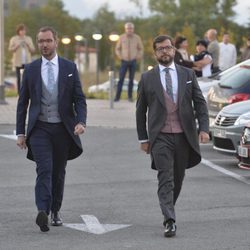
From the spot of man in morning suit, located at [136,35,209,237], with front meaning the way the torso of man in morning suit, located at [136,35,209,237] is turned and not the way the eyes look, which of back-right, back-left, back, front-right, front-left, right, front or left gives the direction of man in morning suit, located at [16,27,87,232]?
right

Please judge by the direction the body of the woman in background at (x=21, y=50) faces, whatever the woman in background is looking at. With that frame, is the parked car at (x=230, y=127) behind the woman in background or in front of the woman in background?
in front

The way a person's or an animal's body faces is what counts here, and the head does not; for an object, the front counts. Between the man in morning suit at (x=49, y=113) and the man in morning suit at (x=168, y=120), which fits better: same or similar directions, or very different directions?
same or similar directions

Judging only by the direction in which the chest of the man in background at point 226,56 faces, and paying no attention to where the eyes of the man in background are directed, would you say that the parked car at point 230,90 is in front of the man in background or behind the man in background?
in front

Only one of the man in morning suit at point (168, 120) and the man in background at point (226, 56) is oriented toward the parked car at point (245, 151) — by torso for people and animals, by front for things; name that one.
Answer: the man in background

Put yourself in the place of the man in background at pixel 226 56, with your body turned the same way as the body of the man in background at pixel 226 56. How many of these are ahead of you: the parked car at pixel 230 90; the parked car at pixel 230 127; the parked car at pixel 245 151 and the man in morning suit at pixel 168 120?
4

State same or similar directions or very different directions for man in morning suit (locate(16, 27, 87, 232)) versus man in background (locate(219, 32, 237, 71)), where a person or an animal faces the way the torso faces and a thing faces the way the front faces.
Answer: same or similar directions

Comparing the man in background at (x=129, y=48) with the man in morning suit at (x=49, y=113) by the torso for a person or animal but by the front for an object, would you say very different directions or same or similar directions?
same or similar directions

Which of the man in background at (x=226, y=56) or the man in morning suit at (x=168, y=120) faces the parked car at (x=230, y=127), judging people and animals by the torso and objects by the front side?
the man in background

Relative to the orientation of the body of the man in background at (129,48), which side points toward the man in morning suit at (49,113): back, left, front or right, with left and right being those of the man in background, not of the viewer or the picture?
front

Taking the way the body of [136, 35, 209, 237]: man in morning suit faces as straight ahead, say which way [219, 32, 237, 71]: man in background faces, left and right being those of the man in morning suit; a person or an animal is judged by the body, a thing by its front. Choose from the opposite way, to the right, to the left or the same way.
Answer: the same way

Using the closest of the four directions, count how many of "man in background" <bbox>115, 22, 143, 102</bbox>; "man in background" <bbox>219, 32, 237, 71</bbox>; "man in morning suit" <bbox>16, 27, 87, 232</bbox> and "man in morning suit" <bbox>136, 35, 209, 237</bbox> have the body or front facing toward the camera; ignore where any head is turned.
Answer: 4

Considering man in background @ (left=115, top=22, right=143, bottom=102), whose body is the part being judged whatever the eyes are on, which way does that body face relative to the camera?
toward the camera

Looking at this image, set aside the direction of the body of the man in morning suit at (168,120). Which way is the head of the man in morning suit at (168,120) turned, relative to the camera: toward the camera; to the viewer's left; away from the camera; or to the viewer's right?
toward the camera

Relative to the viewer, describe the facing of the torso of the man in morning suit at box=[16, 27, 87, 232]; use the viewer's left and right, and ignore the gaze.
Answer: facing the viewer

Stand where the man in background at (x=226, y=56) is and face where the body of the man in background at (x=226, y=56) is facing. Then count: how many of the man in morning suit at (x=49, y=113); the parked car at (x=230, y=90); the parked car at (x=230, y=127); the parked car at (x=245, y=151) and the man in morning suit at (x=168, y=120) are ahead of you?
5

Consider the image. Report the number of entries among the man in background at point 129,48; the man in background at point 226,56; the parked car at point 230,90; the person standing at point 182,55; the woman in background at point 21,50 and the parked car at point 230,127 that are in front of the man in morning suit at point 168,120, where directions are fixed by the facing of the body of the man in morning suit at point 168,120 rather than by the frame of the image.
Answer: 0
